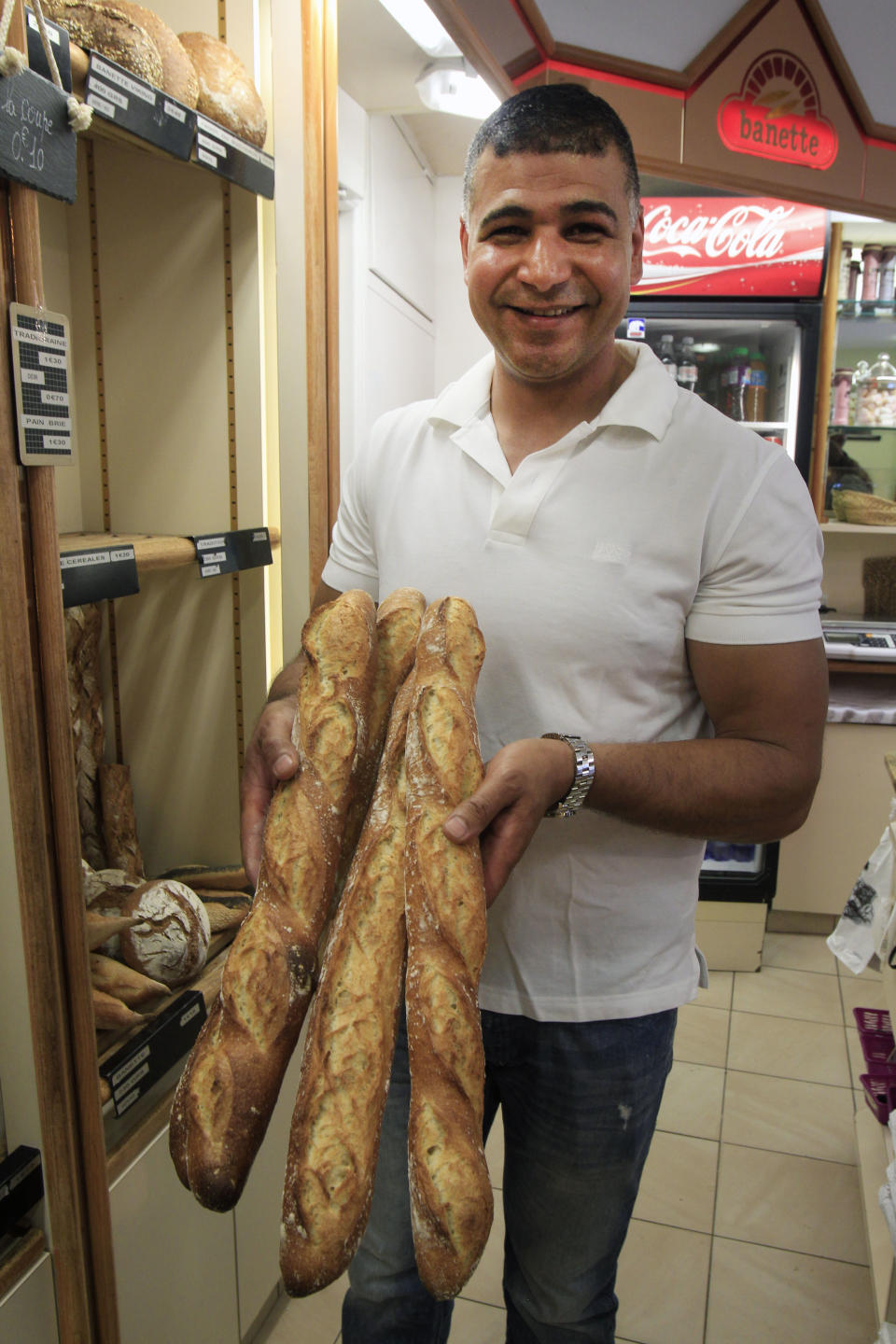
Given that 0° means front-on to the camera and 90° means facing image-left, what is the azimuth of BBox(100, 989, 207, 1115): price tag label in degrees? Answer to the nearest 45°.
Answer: approximately 315°

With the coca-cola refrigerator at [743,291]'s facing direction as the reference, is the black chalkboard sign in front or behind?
in front

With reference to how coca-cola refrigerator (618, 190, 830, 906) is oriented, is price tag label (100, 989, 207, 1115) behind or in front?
in front

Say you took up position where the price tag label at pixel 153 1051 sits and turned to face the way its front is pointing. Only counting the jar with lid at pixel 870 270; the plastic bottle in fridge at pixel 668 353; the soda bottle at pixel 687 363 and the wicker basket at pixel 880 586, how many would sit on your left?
4

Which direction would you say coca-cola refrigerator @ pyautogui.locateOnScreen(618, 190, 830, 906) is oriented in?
toward the camera

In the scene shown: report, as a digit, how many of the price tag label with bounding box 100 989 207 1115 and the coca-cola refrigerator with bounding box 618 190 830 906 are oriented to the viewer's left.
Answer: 0

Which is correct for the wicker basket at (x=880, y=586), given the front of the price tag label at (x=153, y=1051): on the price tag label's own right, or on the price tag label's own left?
on the price tag label's own left

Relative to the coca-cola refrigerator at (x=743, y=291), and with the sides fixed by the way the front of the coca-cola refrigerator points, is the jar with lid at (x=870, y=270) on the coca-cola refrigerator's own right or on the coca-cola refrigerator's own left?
on the coca-cola refrigerator's own left

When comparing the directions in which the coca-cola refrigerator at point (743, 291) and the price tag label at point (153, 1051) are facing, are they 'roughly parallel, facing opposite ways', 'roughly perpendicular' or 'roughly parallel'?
roughly perpendicular

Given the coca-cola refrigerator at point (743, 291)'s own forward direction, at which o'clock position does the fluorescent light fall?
The fluorescent light is roughly at 1 o'clock from the coca-cola refrigerator.

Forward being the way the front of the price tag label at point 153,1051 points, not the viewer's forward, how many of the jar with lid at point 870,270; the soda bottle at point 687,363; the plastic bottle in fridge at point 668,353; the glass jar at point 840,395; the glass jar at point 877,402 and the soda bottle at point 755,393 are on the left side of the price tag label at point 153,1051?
6

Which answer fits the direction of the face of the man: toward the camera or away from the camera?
toward the camera
